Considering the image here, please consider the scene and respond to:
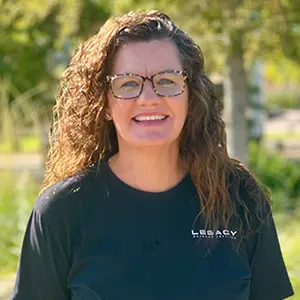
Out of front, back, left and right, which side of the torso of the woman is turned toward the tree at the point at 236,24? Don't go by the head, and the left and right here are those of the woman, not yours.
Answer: back

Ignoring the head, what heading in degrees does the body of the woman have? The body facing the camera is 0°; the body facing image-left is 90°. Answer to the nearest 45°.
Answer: approximately 0°
